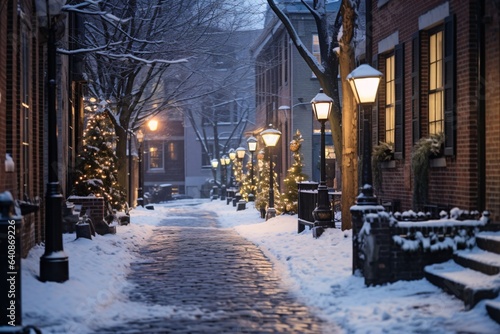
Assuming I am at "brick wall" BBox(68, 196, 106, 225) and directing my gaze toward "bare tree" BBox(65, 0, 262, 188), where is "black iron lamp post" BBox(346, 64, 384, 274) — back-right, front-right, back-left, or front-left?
back-right

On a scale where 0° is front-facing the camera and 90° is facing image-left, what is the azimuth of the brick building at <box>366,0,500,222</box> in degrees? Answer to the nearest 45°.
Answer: approximately 45°

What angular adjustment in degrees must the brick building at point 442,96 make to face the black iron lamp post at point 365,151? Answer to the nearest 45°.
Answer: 0° — it already faces it

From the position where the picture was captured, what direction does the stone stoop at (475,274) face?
facing the viewer and to the left of the viewer

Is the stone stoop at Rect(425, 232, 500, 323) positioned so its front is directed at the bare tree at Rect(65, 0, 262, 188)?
no

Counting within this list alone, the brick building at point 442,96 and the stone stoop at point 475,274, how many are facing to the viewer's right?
0

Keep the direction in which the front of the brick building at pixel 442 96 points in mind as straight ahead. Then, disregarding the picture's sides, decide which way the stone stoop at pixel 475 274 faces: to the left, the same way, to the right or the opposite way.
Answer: the same way

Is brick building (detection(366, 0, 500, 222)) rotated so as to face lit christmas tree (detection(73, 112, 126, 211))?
no

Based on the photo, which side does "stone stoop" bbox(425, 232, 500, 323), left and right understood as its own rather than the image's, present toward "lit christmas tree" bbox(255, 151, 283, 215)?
right

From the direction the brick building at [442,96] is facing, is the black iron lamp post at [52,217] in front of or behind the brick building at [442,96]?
in front

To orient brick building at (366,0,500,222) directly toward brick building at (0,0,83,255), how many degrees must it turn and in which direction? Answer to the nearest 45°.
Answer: approximately 45° to its right

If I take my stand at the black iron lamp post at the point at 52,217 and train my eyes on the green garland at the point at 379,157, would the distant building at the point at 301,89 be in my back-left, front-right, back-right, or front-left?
front-left

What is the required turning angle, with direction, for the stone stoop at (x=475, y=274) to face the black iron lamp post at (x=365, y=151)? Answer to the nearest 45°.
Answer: approximately 90° to its right

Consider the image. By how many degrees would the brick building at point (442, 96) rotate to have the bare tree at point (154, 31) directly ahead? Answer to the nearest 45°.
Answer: approximately 90° to its right

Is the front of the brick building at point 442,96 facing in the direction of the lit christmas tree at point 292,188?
no
